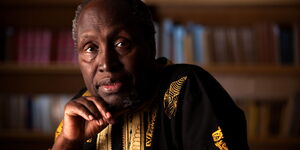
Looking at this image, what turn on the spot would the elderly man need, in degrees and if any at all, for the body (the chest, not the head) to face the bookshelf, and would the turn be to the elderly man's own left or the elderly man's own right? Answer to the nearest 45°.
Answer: approximately 135° to the elderly man's own right

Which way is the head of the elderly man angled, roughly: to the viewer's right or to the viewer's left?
to the viewer's left

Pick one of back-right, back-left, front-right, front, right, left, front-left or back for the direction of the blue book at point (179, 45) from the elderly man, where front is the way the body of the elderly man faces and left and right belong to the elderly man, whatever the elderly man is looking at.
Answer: back-right

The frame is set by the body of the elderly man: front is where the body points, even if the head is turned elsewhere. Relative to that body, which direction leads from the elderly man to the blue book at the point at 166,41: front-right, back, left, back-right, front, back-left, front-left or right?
back-right

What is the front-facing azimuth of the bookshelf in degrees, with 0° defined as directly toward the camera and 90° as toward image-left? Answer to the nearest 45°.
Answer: approximately 0°

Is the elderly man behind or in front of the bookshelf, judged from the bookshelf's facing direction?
in front
